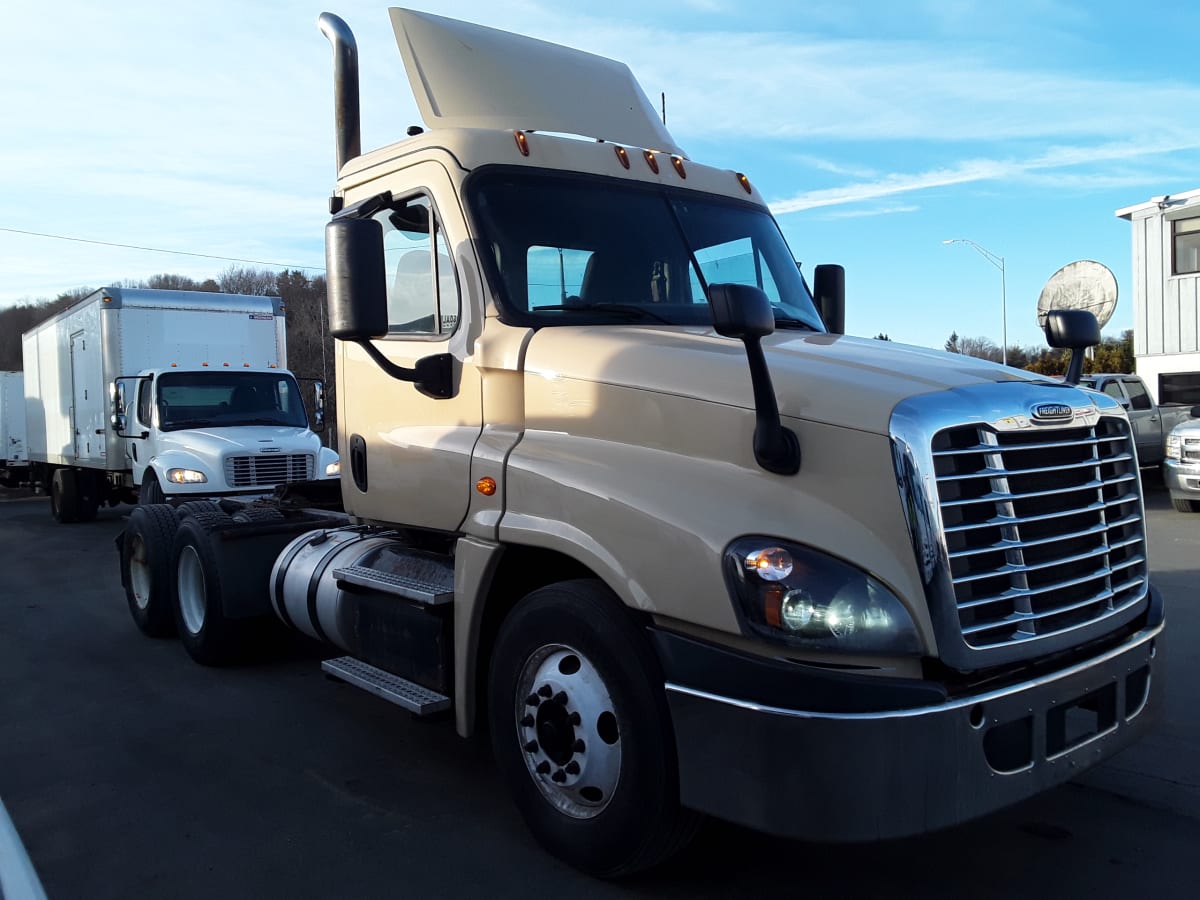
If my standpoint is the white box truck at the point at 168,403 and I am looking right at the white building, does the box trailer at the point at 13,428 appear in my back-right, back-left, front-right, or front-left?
back-left

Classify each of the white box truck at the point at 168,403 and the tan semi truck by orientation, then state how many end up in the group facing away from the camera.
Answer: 0

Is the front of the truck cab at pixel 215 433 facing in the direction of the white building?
no

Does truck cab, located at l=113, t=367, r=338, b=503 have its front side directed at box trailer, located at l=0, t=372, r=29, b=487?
no

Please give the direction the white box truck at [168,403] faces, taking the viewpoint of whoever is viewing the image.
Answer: facing the viewer and to the right of the viewer

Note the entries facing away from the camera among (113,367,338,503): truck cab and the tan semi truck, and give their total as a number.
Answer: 0

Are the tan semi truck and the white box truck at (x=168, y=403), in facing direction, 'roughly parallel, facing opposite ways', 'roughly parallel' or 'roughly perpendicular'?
roughly parallel

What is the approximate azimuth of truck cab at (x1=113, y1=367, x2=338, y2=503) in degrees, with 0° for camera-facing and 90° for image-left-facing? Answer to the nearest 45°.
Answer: approximately 315°

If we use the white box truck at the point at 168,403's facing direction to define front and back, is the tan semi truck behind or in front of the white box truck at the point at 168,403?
in front

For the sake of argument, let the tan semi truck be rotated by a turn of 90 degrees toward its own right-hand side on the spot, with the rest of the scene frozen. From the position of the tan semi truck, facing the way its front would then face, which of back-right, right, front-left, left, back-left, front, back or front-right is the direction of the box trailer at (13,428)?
right

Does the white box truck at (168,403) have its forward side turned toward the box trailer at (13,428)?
no

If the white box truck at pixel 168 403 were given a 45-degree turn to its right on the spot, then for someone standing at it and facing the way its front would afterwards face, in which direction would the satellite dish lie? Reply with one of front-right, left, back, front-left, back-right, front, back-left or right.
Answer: left

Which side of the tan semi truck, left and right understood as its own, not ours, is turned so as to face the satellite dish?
left
